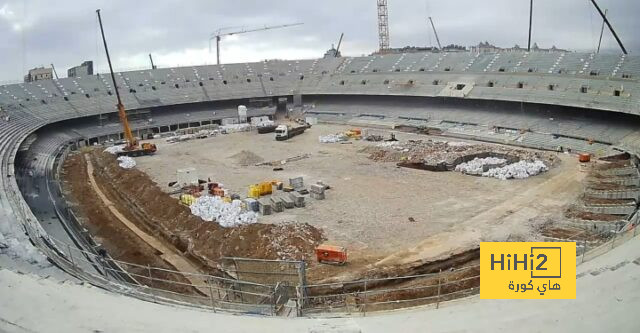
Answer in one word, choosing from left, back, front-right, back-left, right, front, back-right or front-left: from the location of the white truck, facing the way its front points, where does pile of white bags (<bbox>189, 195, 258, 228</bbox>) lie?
front-left

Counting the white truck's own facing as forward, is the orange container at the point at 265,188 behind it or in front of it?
in front

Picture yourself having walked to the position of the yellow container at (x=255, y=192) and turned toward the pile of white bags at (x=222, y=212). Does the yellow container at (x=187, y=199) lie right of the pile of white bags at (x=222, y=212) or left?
right

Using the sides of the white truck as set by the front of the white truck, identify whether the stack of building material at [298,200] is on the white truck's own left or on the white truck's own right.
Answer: on the white truck's own left

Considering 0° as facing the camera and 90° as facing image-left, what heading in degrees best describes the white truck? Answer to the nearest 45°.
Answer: approximately 45°

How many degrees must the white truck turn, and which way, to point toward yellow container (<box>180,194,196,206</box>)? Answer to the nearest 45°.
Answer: approximately 45° to its left

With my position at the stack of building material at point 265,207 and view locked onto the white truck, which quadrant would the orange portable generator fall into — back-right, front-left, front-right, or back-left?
back-right
